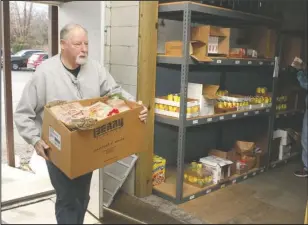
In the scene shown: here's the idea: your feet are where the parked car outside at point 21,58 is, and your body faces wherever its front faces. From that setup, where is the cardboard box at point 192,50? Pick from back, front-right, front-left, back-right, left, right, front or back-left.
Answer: left

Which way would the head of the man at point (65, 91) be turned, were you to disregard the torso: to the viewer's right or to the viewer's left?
to the viewer's right

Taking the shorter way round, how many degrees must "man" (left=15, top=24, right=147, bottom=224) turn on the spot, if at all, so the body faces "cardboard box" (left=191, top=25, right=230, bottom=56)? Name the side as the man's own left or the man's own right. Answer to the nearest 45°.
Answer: approximately 90° to the man's own left

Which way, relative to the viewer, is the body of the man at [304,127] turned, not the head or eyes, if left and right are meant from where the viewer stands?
facing to the left of the viewer

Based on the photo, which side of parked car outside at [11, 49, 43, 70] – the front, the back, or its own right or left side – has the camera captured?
left

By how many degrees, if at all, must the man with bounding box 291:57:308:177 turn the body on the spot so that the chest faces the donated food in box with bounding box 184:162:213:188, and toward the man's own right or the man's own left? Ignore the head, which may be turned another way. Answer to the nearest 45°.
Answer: approximately 45° to the man's own left

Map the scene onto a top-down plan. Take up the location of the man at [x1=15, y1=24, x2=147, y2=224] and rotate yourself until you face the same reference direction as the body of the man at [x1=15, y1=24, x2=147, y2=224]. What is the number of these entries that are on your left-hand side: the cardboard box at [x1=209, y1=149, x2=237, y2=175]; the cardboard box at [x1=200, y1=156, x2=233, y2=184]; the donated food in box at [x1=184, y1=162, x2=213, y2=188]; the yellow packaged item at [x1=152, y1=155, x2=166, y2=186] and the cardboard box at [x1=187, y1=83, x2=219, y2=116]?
5

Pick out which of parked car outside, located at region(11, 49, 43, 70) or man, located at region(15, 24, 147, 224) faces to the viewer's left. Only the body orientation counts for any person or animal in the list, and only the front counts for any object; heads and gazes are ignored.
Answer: the parked car outside

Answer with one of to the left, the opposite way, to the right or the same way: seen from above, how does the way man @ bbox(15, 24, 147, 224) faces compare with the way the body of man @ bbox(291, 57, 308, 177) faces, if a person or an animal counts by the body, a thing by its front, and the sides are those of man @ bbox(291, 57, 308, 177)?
the opposite way

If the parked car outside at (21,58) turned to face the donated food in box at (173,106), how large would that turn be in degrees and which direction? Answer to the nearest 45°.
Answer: approximately 90° to its left

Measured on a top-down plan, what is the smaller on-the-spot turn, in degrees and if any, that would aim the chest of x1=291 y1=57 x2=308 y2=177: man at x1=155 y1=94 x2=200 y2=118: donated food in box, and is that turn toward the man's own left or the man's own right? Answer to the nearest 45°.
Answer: approximately 45° to the man's own left
